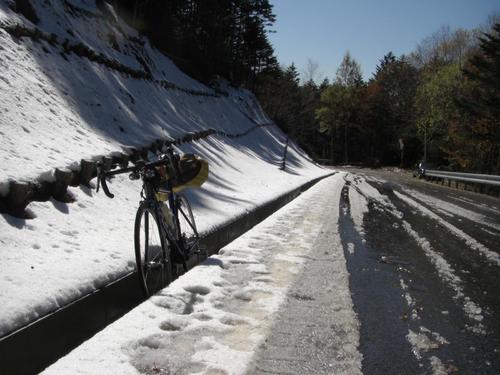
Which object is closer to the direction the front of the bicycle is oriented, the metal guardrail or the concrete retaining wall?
the concrete retaining wall

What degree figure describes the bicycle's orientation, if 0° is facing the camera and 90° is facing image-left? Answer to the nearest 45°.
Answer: approximately 45°

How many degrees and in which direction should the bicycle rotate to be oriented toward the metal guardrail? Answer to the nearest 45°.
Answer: approximately 180°
